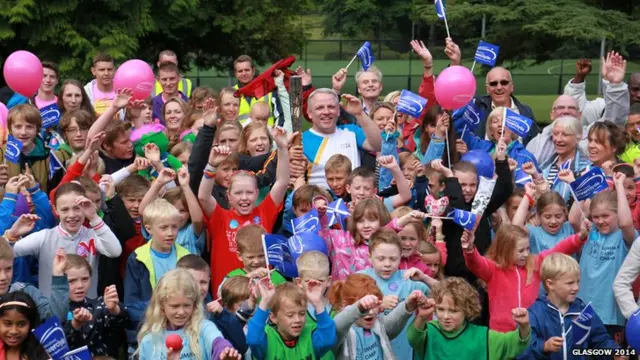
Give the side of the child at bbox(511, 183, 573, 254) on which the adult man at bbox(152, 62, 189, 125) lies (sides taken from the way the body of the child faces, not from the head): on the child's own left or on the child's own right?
on the child's own right

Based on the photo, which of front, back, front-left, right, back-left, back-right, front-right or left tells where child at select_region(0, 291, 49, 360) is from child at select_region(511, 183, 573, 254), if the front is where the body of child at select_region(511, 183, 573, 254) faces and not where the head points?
front-right

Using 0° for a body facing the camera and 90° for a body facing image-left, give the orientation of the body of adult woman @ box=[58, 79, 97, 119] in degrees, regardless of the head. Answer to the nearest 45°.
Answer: approximately 0°

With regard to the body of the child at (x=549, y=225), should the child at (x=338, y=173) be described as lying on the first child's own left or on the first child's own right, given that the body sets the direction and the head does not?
on the first child's own right

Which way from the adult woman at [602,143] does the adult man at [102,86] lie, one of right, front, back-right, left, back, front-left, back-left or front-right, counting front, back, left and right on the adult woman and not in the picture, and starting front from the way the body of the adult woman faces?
front-right

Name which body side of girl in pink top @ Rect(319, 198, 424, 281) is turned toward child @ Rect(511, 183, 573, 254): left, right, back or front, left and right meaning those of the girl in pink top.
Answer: left

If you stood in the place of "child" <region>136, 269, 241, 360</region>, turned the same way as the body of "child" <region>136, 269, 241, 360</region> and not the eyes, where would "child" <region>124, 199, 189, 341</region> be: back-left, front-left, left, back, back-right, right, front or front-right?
back
